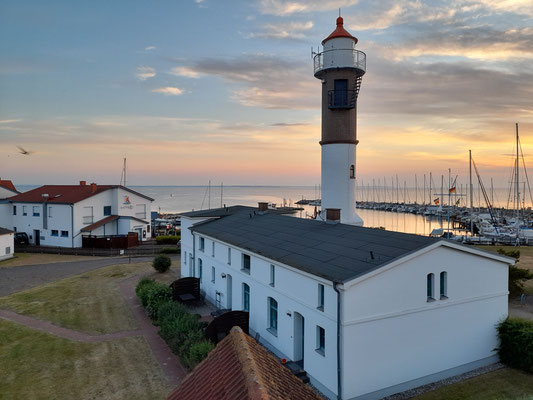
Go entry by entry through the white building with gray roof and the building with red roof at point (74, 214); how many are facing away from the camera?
0

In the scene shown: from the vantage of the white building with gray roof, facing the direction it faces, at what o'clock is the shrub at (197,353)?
The shrub is roughly at 1 o'clock from the white building with gray roof.

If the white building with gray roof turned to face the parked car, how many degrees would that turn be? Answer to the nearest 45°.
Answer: approximately 90° to its right

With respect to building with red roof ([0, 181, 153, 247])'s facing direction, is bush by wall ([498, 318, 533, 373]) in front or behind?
in front

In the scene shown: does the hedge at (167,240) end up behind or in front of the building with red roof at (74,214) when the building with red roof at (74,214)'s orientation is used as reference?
in front

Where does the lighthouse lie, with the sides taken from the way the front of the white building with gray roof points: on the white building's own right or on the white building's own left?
on the white building's own right

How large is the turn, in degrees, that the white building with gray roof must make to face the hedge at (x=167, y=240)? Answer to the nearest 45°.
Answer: approximately 90° to its right

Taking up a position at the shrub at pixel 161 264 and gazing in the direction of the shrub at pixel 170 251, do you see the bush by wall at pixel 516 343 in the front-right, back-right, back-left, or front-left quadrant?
back-right

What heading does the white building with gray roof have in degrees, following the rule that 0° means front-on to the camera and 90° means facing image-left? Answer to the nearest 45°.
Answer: approximately 45°

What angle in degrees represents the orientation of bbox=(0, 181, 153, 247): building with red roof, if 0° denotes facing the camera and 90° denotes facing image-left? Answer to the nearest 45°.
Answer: approximately 315°
